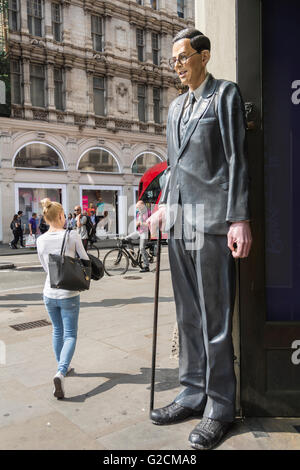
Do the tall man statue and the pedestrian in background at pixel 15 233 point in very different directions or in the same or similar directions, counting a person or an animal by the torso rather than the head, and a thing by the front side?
very different directions

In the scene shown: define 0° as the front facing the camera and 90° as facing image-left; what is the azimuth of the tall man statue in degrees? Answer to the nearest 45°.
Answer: approximately 45°

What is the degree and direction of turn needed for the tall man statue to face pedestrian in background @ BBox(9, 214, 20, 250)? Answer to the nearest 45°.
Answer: approximately 90° to its right

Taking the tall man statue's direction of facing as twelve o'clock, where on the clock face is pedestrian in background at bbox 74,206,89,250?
The pedestrian in background is roughly at 4 o'clock from the tall man statue.

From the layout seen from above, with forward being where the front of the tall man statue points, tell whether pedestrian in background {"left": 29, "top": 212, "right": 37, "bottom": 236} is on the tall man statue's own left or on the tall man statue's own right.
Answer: on the tall man statue's own right

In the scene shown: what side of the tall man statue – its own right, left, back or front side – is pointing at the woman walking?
right

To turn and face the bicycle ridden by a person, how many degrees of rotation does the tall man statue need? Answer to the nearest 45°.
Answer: approximately 135° to its right

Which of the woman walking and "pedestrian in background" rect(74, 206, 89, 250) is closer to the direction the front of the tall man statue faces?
the woman walking
